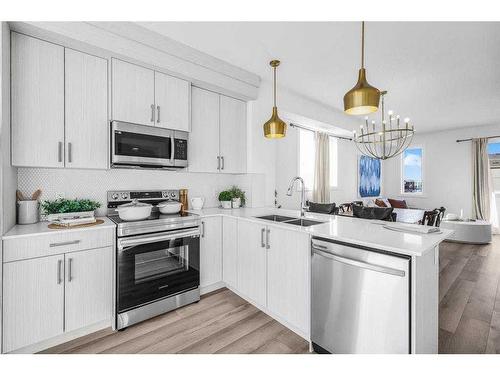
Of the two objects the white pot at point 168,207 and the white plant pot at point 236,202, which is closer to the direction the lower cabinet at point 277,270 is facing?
the white pot

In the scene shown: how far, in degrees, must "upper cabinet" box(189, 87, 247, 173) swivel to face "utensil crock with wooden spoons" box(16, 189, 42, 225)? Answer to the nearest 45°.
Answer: approximately 90° to its right

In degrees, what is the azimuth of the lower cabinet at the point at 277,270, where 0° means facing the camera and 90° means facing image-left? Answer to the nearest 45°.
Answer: approximately 45°

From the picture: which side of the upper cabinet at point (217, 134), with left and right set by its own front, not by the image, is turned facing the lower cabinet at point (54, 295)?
right

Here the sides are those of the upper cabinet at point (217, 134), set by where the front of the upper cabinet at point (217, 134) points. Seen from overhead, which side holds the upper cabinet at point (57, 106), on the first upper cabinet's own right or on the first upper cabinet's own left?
on the first upper cabinet's own right

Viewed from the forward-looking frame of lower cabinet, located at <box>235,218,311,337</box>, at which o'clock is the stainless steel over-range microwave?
The stainless steel over-range microwave is roughly at 2 o'clock from the lower cabinet.

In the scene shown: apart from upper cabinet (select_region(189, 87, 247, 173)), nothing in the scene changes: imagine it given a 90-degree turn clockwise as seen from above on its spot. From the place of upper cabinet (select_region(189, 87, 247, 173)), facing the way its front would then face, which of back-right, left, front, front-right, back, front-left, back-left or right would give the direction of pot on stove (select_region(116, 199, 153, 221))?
front
